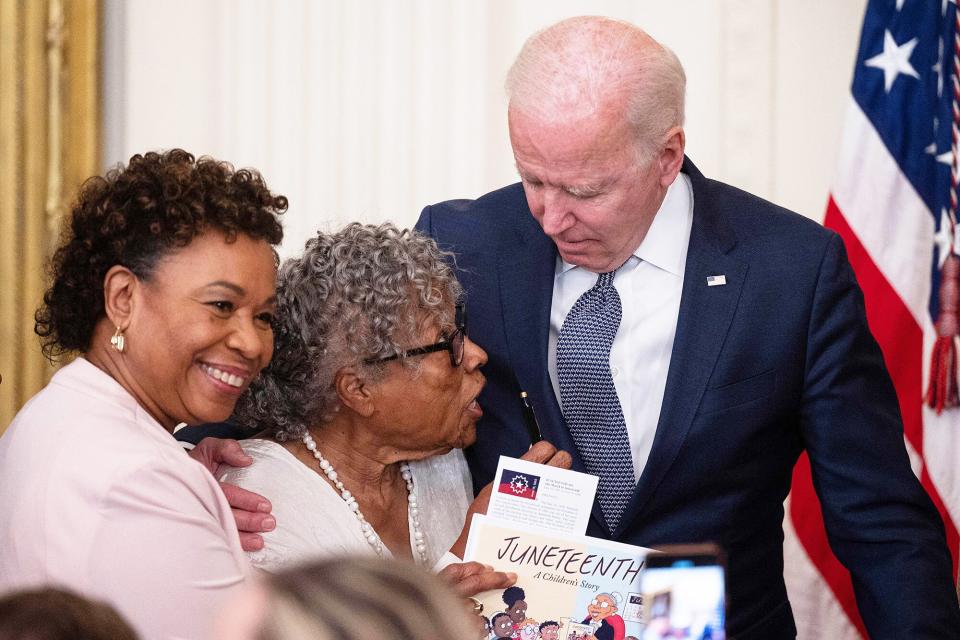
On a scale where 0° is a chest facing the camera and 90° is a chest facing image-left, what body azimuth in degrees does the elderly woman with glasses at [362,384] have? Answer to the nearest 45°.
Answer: approximately 315°

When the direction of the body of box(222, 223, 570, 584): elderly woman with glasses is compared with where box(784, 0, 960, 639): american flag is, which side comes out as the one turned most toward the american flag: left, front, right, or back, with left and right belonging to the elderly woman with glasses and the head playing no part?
left

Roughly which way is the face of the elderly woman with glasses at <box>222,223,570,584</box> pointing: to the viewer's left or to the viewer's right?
to the viewer's right

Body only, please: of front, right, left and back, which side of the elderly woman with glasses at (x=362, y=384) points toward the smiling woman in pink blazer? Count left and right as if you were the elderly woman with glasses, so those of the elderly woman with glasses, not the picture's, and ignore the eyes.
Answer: right
